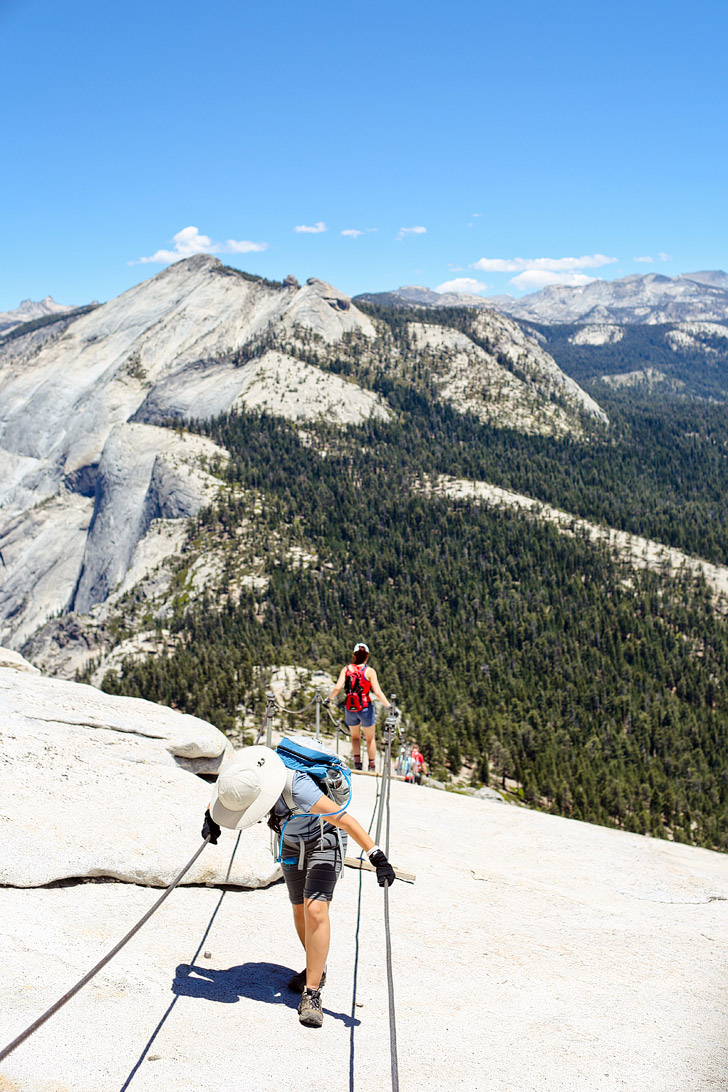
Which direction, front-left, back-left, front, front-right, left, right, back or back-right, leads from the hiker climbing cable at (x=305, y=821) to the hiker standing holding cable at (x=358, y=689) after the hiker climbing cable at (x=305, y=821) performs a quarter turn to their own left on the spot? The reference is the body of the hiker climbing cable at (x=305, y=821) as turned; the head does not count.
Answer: back-left

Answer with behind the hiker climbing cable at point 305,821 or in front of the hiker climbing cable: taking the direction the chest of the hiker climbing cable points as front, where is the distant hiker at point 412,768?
behind

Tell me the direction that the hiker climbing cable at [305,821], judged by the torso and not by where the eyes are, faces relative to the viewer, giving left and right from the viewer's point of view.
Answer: facing the viewer and to the left of the viewer
